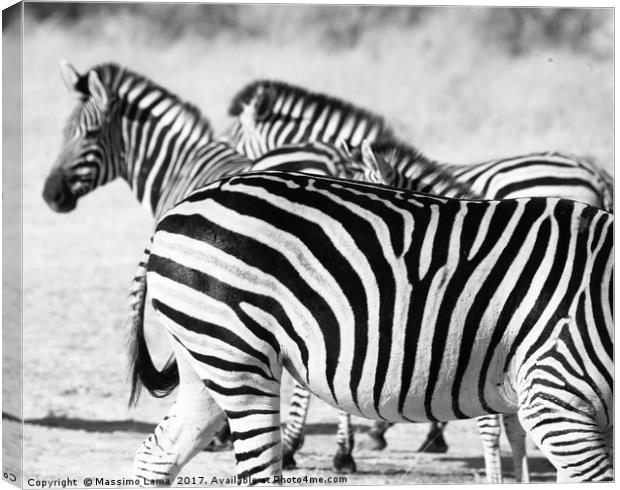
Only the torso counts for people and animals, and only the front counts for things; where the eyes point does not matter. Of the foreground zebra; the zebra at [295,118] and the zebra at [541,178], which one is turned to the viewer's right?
the foreground zebra

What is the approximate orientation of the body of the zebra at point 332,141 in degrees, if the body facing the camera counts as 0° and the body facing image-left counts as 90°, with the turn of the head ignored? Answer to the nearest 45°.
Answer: approximately 90°

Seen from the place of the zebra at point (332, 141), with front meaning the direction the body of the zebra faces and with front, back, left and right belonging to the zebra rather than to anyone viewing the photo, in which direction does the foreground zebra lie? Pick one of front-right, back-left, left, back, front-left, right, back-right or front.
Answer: left

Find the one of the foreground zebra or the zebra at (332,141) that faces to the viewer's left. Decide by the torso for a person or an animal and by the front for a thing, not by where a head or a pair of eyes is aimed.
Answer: the zebra

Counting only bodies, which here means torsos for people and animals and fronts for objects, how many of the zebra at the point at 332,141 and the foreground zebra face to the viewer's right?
1

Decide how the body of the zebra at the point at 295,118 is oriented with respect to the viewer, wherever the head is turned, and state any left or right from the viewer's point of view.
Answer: facing to the left of the viewer

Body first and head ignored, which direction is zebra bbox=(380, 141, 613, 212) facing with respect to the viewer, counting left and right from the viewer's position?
facing to the left of the viewer

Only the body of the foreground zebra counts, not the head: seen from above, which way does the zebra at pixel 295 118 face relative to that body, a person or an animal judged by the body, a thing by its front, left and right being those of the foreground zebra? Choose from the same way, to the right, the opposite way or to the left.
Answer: the opposite way

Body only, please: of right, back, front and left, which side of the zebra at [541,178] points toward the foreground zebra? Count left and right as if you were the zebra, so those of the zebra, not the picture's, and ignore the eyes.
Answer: left

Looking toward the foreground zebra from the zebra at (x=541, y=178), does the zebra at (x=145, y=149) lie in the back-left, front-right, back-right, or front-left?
front-right

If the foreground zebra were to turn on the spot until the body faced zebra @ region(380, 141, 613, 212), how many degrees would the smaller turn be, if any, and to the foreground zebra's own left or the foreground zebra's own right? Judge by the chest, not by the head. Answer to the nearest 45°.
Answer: approximately 90° to the foreground zebra's own left

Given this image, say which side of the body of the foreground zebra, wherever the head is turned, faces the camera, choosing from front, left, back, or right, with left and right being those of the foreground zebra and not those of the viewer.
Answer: right

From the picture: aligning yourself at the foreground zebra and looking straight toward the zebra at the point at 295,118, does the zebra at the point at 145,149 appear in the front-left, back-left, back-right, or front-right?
front-left

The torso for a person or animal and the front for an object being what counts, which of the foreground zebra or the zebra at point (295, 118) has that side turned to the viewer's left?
the zebra
